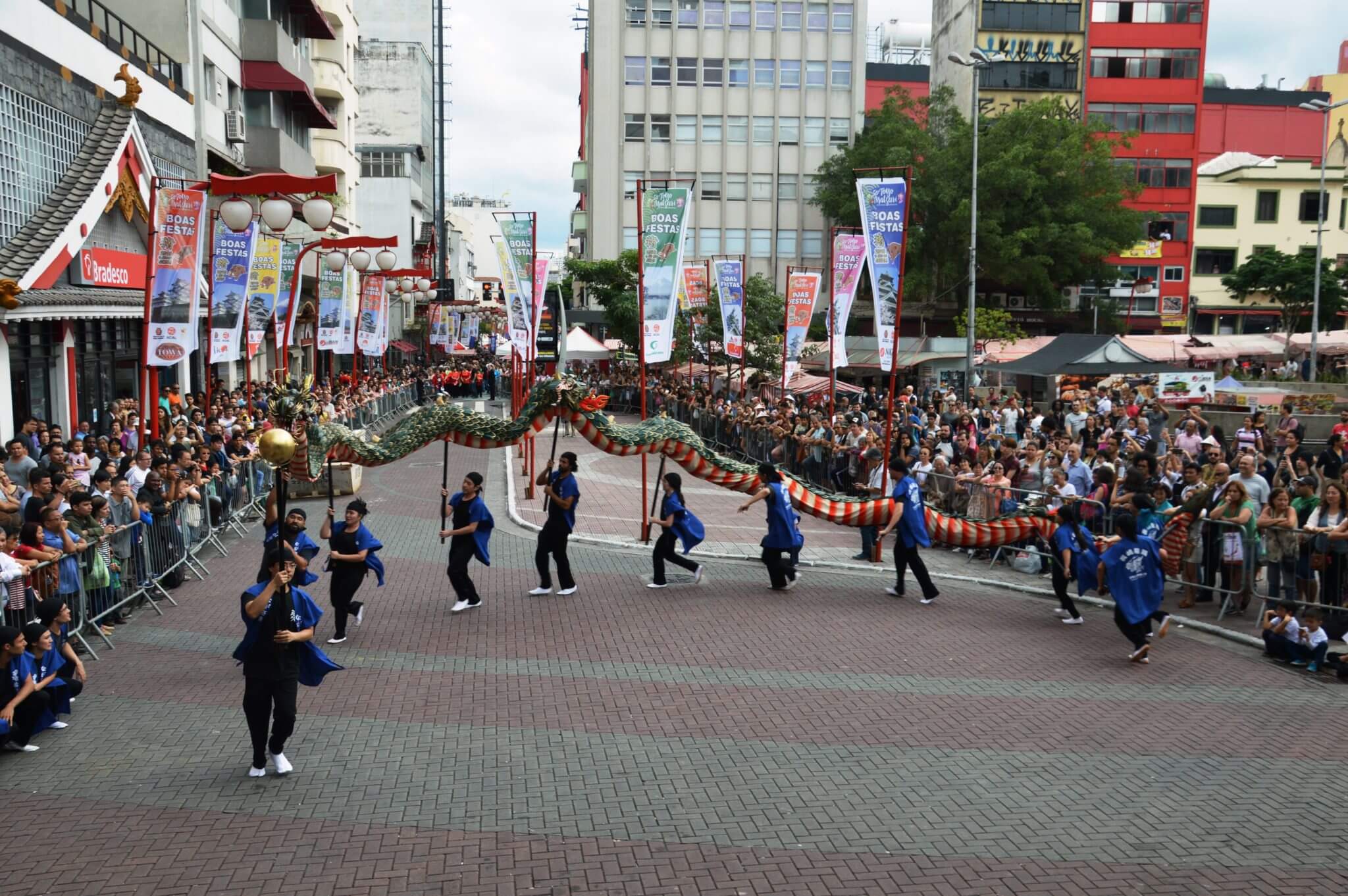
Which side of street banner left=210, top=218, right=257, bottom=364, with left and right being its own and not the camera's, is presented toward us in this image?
front

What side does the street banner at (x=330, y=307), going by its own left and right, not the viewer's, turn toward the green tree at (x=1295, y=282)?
left

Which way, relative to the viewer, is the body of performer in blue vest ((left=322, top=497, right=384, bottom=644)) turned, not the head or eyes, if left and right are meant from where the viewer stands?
facing the viewer and to the left of the viewer

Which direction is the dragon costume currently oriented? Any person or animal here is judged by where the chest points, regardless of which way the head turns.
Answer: to the viewer's left

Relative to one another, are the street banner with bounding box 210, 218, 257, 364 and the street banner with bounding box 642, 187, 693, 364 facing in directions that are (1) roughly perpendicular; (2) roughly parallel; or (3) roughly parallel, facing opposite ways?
roughly parallel

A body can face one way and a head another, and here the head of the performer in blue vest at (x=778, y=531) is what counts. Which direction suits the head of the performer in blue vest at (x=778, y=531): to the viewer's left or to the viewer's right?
to the viewer's left

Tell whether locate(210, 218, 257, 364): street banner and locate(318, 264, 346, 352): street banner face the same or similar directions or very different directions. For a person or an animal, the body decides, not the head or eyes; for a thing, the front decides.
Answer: same or similar directions

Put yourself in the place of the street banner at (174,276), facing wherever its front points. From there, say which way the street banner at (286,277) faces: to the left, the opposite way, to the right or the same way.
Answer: the same way

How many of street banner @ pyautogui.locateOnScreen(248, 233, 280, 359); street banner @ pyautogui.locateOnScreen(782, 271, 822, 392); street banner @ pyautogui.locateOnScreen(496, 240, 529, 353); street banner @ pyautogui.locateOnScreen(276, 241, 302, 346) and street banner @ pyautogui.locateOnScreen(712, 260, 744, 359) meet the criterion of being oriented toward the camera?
5

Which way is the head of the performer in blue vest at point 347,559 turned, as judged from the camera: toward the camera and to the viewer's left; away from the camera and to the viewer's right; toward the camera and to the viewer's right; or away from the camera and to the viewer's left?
toward the camera and to the viewer's left

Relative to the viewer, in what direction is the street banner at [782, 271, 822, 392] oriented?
toward the camera

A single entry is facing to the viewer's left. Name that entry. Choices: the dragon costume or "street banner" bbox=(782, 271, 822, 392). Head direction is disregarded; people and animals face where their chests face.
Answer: the dragon costume

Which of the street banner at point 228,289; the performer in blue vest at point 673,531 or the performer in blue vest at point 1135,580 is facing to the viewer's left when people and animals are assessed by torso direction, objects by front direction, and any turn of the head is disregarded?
the performer in blue vest at point 673,531

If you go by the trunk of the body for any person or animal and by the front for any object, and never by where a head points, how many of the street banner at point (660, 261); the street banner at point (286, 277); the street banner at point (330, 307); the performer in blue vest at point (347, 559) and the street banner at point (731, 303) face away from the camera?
0

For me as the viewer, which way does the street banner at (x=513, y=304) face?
facing the viewer

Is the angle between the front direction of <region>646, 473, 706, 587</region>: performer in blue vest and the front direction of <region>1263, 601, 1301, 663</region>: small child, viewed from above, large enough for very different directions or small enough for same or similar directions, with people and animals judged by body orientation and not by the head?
same or similar directions

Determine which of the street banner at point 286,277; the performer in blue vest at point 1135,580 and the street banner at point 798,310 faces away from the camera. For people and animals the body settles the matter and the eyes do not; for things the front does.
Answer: the performer in blue vest

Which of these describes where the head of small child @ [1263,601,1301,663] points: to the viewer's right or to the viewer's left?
to the viewer's left
